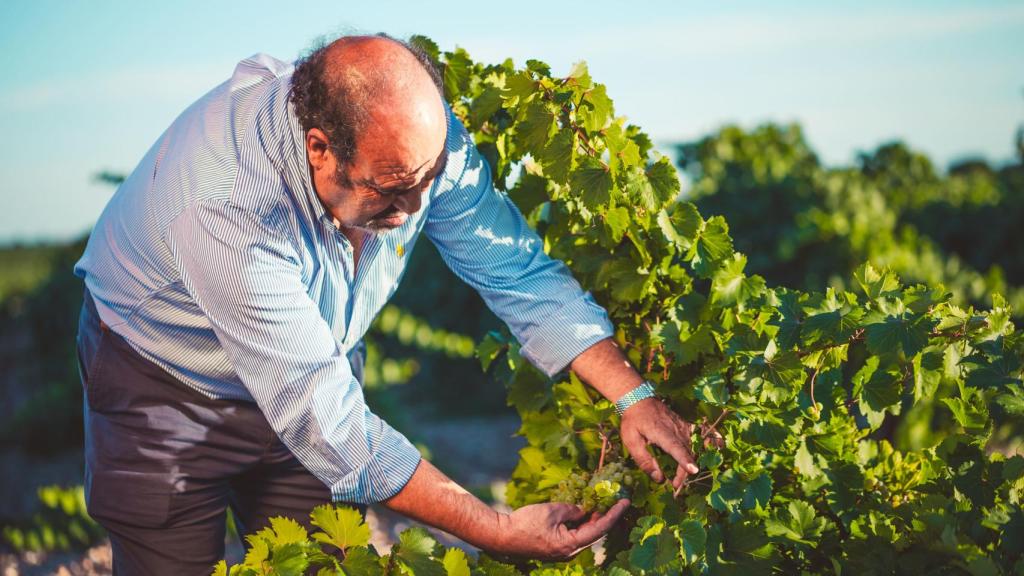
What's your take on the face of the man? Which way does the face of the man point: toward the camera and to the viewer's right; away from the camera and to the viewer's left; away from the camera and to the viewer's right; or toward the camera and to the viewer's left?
toward the camera and to the viewer's right

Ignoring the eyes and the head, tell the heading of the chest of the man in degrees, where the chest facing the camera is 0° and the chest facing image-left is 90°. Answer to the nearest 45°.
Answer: approximately 315°
